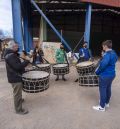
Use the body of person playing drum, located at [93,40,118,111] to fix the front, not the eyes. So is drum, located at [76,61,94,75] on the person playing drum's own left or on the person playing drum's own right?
on the person playing drum's own right

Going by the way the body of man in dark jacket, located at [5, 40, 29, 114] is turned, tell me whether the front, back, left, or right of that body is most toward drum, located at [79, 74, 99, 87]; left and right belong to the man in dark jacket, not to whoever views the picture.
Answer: front

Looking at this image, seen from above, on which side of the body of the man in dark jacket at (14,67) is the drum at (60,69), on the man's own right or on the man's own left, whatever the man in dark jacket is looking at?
on the man's own left

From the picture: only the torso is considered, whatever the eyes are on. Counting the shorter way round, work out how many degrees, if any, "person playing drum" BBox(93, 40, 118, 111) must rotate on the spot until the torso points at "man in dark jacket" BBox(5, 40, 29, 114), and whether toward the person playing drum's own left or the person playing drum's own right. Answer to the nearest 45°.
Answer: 0° — they already face them

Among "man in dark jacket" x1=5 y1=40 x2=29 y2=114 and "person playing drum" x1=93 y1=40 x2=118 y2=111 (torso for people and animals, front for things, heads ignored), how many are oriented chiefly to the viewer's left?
1

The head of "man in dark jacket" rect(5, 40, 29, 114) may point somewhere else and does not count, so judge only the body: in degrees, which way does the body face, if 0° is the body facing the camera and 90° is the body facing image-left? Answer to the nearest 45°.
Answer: approximately 270°

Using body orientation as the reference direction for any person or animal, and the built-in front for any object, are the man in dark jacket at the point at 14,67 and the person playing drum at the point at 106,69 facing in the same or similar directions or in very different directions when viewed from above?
very different directions

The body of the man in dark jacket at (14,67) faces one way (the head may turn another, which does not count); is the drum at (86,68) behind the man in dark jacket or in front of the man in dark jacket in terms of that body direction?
in front

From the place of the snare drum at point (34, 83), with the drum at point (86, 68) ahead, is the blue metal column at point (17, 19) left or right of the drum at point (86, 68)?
left

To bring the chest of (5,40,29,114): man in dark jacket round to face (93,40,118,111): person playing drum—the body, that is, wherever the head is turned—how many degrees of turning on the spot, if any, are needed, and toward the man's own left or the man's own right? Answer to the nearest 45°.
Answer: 0° — they already face them

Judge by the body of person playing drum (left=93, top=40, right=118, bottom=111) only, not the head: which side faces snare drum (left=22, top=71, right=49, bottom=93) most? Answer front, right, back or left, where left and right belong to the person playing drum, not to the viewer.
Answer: front

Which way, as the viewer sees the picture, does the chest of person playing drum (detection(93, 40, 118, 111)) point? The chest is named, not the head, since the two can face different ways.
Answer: to the viewer's left
